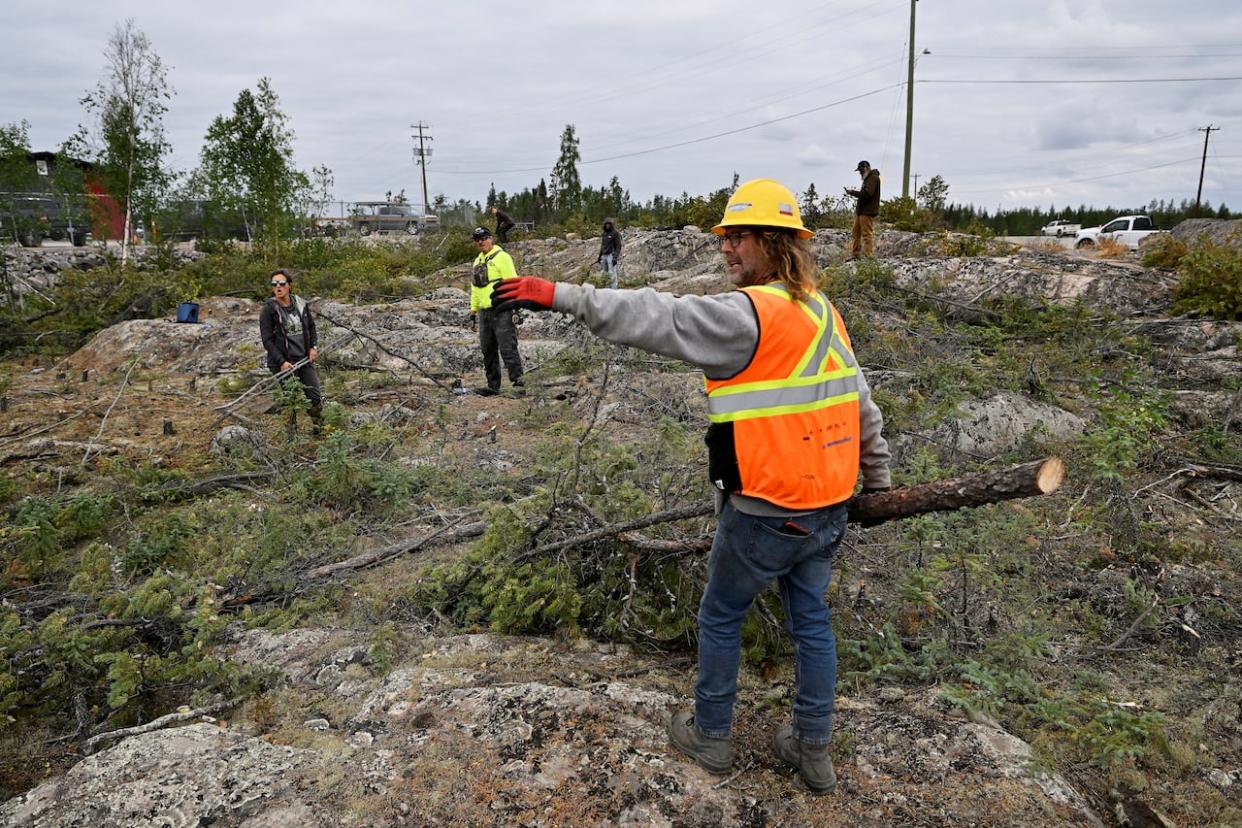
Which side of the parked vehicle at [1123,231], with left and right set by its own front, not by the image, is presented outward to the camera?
left

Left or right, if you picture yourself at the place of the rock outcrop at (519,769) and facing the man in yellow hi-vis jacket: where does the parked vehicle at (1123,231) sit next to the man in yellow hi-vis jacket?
right

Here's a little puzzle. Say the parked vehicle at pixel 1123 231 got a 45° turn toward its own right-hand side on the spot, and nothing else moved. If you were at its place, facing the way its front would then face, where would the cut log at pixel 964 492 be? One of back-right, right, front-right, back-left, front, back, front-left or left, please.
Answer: back-left

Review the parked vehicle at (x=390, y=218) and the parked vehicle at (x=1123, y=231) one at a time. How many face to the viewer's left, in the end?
1

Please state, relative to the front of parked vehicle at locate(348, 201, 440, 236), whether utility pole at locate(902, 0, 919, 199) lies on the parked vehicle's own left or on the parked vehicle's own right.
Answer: on the parked vehicle's own right

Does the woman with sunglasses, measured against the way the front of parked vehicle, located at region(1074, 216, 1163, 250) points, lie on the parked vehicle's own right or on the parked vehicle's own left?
on the parked vehicle's own left
